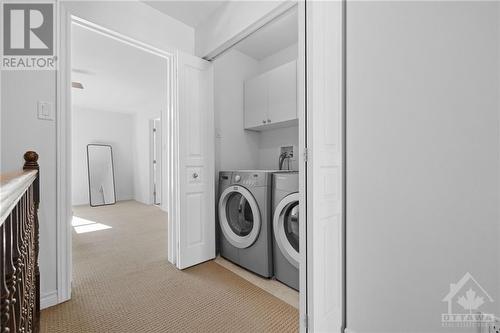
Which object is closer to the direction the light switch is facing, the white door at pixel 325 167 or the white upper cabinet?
the white door

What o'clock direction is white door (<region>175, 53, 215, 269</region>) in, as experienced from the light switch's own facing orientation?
The white door is roughly at 9 o'clock from the light switch.

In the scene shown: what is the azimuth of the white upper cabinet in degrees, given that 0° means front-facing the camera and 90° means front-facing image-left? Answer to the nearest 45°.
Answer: approximately 45°

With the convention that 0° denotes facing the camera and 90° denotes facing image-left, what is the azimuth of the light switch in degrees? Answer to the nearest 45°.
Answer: approximately 0°

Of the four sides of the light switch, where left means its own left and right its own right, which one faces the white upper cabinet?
left

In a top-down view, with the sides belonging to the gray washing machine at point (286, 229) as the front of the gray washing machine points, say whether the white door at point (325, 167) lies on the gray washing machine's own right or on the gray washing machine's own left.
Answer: on the gray washing machine's own left
